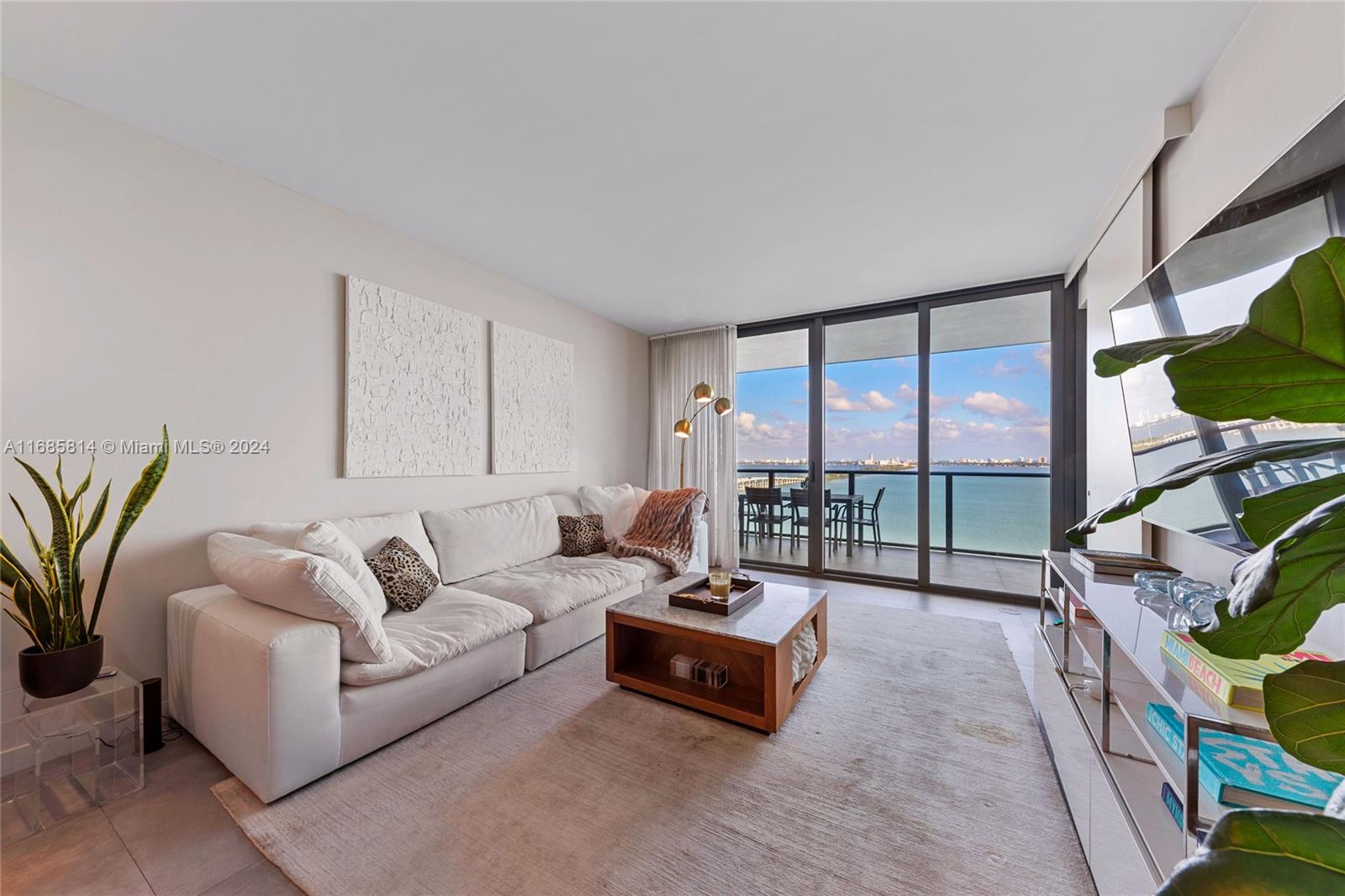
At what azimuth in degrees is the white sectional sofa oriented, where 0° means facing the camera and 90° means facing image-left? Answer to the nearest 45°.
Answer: approximately 315°

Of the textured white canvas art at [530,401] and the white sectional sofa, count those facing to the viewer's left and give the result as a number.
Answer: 0

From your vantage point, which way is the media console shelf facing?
to the viewer's left

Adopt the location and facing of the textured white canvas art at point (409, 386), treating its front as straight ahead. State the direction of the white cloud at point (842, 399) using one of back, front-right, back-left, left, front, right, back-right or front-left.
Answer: front-left

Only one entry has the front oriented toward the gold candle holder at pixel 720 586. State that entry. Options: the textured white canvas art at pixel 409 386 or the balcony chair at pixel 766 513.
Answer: the textured white canvas art

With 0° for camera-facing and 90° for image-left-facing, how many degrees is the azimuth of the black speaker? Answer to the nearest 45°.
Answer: approximately 315°

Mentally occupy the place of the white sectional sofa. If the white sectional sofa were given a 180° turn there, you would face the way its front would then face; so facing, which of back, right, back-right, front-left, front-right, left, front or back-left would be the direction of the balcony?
back-right

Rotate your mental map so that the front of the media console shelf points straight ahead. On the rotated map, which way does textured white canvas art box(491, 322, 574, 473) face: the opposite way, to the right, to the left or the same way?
the opposite way

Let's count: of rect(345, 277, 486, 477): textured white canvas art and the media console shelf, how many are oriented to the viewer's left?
1

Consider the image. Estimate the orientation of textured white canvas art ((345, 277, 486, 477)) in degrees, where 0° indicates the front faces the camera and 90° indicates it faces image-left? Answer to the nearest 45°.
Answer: approximately 315°

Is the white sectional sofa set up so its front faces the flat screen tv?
yes
